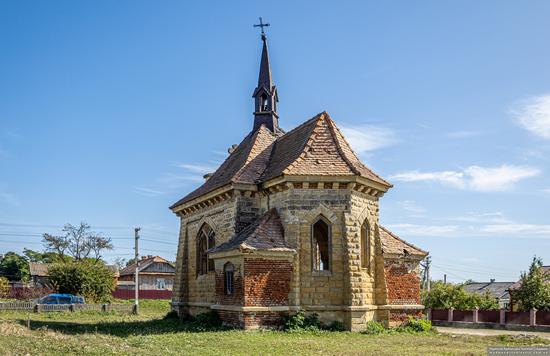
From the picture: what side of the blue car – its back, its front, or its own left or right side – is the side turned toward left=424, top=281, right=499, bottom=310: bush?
back

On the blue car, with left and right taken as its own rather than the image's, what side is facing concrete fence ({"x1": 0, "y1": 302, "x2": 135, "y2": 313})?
left

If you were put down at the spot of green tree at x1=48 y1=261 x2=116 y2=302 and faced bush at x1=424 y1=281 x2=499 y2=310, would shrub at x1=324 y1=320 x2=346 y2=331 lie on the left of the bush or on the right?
right

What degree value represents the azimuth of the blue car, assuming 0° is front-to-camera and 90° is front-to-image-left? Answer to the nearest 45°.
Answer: approximately 90°
